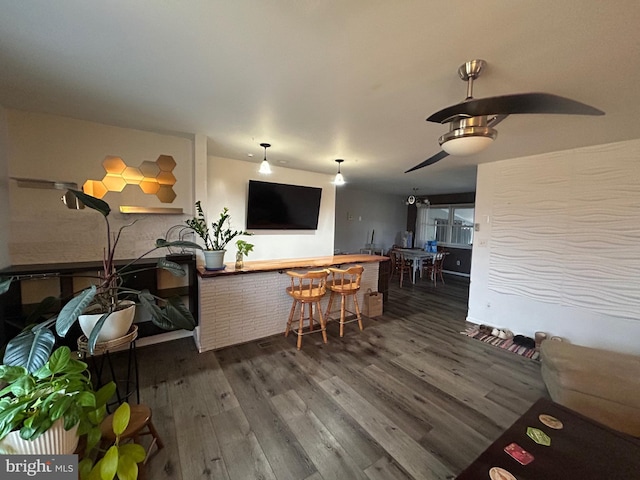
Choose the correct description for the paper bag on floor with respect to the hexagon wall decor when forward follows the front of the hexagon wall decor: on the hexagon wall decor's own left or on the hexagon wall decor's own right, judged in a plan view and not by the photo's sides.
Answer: on the hexagon wall decor's own left

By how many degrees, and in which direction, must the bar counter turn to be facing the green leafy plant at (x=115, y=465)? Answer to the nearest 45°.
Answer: approximately 45° to its right

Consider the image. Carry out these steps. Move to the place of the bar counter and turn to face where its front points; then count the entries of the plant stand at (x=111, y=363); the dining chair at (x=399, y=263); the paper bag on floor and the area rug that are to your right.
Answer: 1

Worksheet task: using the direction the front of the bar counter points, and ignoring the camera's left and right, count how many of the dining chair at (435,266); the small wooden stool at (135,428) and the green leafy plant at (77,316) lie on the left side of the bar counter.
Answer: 1

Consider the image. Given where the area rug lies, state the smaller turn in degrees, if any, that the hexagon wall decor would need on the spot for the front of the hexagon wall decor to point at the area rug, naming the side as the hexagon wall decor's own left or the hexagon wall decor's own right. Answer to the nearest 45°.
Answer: approximately 45° to the hexagon wall decor's own left

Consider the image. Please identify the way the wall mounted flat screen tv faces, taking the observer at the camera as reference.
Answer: facing the viewer and to the right of the viewer

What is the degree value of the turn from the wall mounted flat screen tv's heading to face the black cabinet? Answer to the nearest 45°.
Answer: approximately 90° to its right
